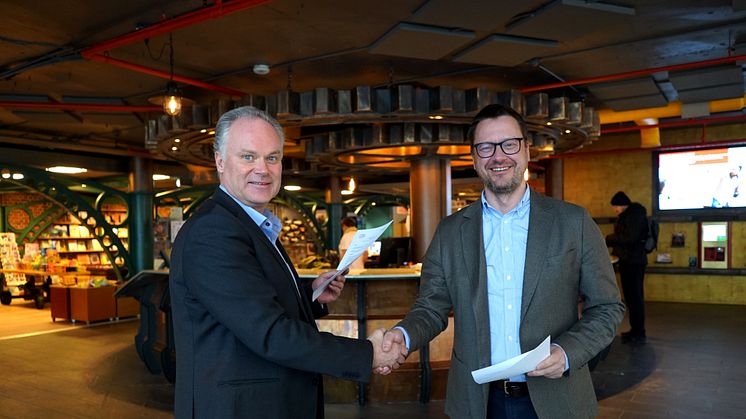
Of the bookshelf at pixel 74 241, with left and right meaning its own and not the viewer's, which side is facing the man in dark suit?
front

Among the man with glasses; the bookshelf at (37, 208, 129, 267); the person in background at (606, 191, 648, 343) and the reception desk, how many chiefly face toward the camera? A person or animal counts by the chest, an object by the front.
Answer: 3

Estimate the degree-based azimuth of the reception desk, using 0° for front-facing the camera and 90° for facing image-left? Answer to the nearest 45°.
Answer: approximately 0°

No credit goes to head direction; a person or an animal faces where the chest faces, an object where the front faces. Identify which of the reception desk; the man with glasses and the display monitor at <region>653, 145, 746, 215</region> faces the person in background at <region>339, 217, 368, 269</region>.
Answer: the display monitor

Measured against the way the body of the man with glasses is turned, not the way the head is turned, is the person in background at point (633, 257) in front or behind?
behind

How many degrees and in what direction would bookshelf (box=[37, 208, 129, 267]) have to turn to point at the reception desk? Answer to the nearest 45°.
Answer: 0° — it already faces it

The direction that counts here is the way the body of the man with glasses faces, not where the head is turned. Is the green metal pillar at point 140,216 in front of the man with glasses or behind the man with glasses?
behind

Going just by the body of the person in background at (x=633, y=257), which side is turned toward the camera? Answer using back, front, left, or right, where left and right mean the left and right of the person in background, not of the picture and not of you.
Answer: left

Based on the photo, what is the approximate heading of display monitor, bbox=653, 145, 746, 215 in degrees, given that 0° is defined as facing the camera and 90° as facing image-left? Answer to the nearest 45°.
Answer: approximately 45°

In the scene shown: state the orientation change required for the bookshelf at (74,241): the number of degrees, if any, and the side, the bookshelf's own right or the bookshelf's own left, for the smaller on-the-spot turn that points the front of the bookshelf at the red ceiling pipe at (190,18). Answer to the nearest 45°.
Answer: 0° — it already faces it
